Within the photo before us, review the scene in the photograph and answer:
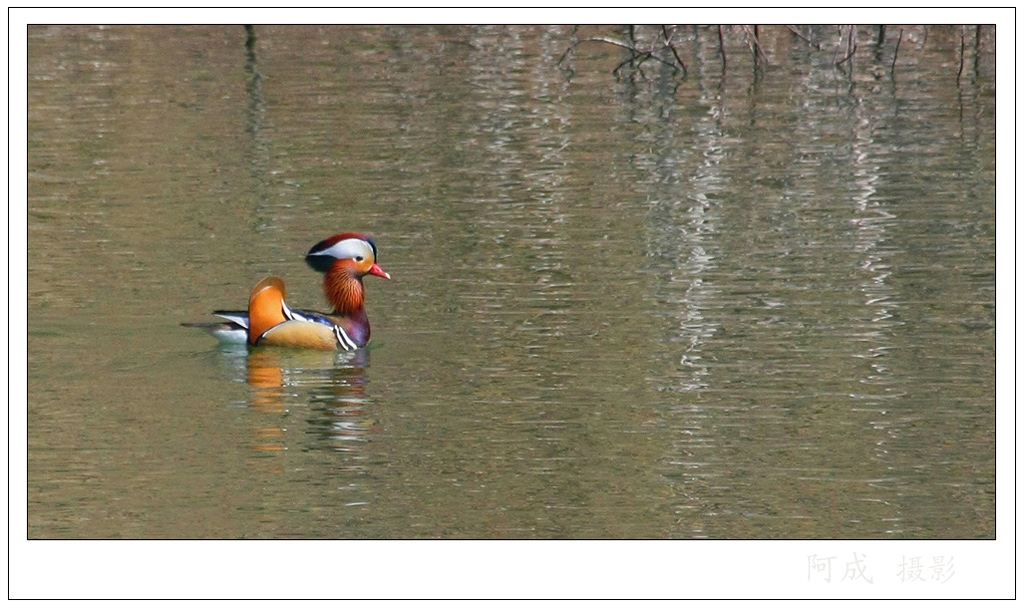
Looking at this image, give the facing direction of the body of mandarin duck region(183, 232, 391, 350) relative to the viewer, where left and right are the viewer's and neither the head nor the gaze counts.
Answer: facing to the right of the viewer
